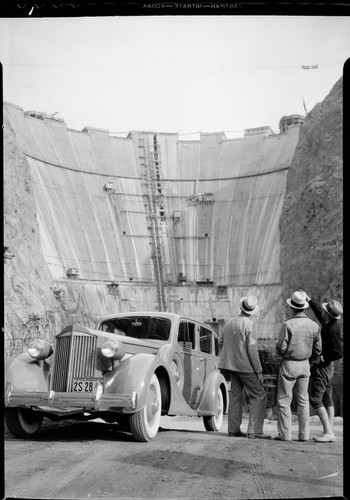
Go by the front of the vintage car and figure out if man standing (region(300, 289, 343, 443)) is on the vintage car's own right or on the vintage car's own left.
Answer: on the vintage car's own left

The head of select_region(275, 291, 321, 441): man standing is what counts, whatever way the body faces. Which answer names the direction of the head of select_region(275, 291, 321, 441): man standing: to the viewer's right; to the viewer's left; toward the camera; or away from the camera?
away from the camera

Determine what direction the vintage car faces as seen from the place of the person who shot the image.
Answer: facing the viewer and to the left of the viewer

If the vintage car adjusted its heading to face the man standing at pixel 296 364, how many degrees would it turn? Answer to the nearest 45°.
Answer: approximately 135° to its left

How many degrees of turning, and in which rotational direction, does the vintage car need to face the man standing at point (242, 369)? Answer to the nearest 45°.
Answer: approximately 135° to its left
